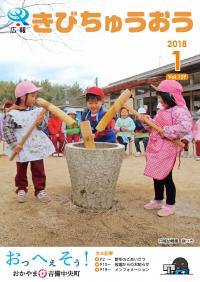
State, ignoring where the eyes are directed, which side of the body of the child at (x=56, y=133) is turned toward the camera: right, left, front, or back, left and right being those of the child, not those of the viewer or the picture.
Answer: front

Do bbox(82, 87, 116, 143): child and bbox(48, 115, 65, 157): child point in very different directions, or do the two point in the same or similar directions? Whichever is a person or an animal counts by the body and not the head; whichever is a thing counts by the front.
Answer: same or similar directions

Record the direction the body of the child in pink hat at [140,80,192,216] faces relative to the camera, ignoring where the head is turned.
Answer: to the viewer's left

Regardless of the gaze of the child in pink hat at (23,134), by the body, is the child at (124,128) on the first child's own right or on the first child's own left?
on the first child's own left

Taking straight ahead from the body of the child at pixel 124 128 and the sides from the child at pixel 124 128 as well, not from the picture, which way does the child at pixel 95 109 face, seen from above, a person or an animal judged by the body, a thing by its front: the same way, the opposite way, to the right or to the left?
the same way

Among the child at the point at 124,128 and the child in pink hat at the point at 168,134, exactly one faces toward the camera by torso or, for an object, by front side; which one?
the child

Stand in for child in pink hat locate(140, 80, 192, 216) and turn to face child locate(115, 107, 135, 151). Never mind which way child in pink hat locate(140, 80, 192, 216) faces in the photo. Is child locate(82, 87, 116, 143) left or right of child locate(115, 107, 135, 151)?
left

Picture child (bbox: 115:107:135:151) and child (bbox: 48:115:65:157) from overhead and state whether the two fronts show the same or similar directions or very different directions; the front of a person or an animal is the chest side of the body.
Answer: same or similar directions

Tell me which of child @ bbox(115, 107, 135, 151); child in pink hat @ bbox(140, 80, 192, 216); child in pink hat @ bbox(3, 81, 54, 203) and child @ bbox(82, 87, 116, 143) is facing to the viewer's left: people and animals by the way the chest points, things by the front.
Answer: child in pink hat @ bbox(140, 80, 192, 216)

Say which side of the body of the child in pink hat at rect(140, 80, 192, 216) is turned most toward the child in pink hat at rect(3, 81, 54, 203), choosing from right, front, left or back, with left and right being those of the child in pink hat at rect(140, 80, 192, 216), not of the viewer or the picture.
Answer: front

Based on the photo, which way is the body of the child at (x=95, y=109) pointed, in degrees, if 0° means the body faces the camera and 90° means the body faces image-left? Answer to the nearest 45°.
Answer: approximately 0°

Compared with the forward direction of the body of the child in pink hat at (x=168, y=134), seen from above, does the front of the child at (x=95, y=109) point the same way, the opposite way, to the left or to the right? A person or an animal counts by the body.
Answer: to the left

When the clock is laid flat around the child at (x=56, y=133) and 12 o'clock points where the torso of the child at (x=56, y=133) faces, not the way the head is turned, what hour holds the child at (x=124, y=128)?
the child at (x=124, y=128) is roughly at 10 o'clock from the child at (x=56, y=133).

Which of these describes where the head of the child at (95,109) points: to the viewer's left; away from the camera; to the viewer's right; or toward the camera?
toward the camera

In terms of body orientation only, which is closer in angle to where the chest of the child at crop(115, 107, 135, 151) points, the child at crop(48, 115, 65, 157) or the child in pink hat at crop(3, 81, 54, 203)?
the child in pink hat
